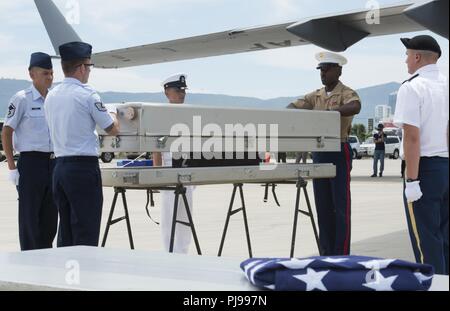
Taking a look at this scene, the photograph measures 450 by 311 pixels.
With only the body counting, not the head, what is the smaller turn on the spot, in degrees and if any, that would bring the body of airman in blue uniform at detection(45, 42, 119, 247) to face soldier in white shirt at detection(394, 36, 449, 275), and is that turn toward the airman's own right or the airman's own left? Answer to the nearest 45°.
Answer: approximately 45° to the airman's own right

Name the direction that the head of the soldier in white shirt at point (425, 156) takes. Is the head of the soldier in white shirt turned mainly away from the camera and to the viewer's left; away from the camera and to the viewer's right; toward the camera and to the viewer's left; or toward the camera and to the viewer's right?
away from the camera and to the viewer's left

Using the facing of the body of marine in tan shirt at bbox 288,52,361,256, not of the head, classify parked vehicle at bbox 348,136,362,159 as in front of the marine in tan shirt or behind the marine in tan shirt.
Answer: behind

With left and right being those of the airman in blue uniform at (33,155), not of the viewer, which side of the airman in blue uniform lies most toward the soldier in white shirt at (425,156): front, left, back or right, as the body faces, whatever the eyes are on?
front

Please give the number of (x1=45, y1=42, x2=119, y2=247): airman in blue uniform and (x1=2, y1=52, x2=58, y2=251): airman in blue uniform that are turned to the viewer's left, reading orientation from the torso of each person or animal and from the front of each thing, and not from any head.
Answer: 0

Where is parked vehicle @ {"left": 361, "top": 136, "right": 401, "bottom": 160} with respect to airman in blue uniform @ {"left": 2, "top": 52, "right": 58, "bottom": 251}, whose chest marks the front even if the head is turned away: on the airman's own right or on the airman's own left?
on the airman's own left

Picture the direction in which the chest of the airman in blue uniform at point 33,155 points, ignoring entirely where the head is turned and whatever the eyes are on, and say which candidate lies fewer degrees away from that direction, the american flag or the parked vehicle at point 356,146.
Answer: the american flag

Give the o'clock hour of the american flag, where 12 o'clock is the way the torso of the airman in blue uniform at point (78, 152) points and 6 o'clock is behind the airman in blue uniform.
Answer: The american flag is roughly at 4 o'clock from the airman in blue uniform.

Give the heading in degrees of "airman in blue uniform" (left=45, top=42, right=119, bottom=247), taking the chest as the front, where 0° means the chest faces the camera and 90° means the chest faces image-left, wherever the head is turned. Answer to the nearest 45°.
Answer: approximately 225°

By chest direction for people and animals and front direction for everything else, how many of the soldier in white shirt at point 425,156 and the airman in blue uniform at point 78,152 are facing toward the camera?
0

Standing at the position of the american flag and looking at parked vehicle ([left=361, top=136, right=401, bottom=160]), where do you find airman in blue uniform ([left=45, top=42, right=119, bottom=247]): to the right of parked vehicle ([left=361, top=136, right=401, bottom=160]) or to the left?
left

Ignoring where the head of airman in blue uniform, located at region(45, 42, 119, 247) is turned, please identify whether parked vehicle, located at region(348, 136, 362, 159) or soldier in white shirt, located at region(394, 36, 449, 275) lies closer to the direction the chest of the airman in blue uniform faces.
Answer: the parked vehicle

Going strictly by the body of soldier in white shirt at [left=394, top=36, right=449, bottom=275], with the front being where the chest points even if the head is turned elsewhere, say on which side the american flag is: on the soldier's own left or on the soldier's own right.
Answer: on the soldier's own left

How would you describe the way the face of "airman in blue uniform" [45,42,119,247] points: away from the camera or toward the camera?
away from the camera
